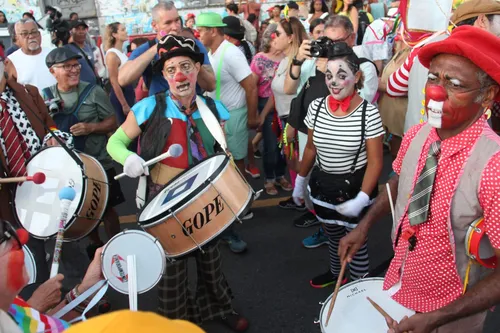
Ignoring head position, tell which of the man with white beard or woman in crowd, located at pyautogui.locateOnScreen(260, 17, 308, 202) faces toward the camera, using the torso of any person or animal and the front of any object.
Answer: the man with white beard

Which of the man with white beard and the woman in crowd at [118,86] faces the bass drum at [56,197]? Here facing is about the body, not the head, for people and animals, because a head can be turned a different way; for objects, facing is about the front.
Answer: the man with white beard

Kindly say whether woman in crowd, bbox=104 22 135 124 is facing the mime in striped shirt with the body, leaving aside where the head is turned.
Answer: no

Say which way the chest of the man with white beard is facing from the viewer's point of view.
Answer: toward the camera

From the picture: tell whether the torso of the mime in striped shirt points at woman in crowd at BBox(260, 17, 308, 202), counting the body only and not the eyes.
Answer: no

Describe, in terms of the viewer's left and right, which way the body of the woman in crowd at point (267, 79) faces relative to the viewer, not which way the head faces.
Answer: facing the viewer and to the right of the viewer

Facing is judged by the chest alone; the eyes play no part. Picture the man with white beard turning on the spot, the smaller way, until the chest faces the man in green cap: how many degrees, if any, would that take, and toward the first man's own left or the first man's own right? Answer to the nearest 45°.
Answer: approximately 45° to the first man's own left

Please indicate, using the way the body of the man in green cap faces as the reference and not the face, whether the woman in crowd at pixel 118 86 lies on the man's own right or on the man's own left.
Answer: on the man's own right

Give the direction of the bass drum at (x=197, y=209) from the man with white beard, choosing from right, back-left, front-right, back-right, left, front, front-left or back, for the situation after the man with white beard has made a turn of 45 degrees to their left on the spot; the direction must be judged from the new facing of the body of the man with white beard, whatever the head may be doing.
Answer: front-right

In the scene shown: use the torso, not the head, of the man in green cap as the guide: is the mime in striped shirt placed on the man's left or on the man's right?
on the man's left
